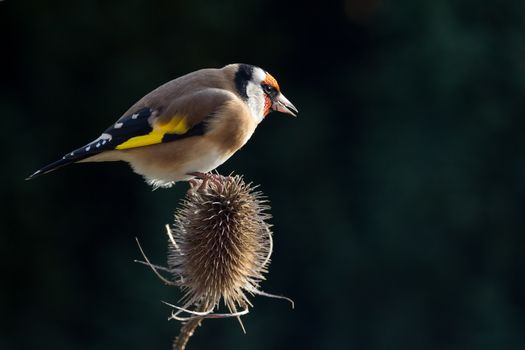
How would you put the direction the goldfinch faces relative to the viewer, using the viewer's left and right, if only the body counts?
facing to the right of the viewer
